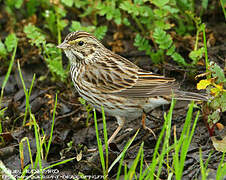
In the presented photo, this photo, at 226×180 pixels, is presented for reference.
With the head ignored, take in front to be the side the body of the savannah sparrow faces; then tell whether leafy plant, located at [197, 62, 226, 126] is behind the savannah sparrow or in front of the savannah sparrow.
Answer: behind

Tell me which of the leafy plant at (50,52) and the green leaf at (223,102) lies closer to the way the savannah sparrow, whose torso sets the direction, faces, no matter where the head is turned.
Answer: the leafy plant

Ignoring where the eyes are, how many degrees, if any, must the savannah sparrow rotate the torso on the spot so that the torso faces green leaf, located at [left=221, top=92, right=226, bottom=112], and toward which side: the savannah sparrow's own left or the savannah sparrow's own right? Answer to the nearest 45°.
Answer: approximately 135° to the savannah sparrow's own left

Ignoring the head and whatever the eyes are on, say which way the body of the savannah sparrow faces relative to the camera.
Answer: to the viewer's left

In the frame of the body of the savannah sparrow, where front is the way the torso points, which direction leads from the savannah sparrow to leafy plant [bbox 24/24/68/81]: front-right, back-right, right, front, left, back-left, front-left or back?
front-right
